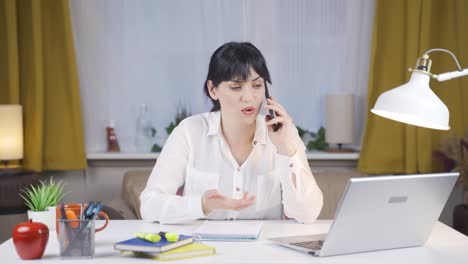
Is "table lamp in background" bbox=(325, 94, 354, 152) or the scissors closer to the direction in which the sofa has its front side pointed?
the scissors

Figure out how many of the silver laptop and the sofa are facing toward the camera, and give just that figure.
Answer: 1

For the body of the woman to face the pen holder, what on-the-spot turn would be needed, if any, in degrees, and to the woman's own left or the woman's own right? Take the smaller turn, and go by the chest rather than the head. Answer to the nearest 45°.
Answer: approximately 45° to the woman's own right

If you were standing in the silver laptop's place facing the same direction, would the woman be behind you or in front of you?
in front

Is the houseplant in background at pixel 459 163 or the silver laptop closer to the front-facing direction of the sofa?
the silver laptop

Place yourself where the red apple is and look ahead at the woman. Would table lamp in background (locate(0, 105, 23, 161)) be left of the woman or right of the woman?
left

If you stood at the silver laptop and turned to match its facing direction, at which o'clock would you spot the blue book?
The blue book is roughly at 10 o'clock from the silver laptop.

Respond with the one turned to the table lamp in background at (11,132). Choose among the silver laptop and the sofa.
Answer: the silver laptop

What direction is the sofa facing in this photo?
toward the camera

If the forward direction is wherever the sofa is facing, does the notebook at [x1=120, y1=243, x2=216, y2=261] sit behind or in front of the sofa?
in front

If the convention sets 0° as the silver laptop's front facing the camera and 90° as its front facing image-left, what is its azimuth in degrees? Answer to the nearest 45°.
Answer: approximately 135°

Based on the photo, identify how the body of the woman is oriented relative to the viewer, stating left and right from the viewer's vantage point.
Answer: facing the viewer

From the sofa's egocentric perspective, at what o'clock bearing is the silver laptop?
The silver laptop is roughly at 11 o'clock from the sofa.
